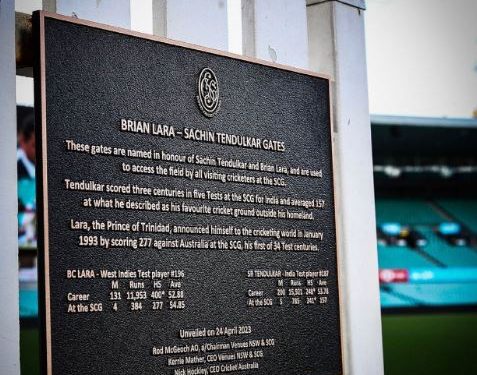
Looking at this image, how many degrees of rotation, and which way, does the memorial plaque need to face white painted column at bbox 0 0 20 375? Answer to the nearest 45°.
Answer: approximately 90° to its right

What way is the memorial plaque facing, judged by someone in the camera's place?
facing the viewer and to the right of the viewer
